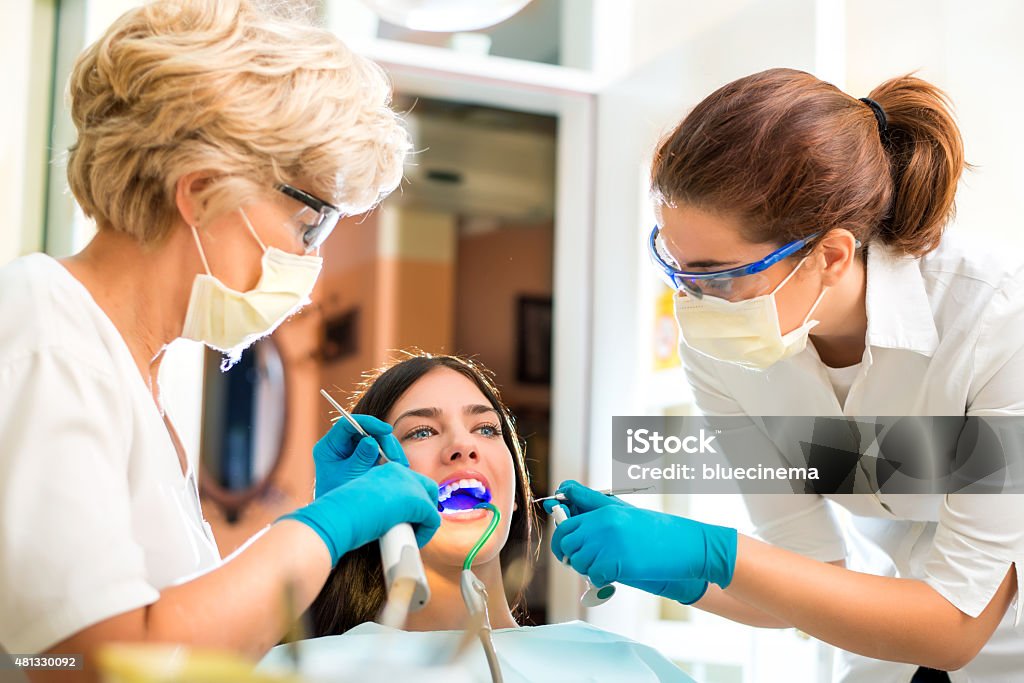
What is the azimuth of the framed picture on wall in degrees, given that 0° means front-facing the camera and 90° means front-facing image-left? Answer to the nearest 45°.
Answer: approximately 0°

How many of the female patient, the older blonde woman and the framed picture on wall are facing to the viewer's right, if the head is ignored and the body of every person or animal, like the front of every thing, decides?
1

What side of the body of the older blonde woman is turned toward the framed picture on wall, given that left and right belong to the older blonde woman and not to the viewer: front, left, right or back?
left

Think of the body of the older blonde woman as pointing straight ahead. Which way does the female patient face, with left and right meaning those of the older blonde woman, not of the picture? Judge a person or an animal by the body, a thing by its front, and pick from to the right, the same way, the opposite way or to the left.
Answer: to the right

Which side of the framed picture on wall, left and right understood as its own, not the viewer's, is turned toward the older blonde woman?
front

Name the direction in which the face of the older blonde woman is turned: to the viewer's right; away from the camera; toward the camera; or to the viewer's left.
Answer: to the viewer's right

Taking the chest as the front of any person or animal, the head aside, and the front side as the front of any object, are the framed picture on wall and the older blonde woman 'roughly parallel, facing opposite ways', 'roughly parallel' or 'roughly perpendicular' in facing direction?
roughly perpendicular

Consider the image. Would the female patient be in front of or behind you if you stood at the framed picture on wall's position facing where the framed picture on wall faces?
in front

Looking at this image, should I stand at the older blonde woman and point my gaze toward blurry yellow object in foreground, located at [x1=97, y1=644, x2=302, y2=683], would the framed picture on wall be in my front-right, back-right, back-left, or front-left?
back-left

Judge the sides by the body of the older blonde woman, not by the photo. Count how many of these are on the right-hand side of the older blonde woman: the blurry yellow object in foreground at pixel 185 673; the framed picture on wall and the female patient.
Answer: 1

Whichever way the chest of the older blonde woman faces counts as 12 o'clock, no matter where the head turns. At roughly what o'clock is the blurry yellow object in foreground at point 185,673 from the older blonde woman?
The blurry yellow object in foreground is roughly at 3 o'clock from the older blonde woman.

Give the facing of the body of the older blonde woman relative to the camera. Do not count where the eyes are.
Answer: to the viewer's right

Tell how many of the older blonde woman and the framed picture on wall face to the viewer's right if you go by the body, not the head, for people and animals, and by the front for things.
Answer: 1
